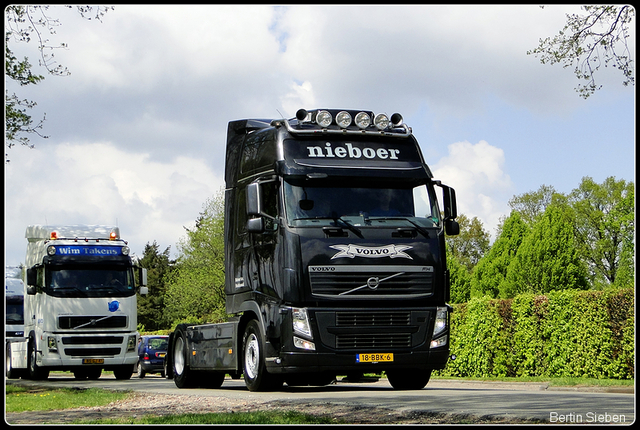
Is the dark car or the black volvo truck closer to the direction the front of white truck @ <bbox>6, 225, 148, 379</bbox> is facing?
the black volvo truck

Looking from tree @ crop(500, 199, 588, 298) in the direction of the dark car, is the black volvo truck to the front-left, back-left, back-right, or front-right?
front-left

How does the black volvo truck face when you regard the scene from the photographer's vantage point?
facing the viewer and to the right of the viewer

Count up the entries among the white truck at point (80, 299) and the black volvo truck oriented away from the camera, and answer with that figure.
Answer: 0

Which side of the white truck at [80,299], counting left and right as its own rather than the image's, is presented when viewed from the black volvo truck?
front

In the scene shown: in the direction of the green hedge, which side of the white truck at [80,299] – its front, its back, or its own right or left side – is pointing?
left

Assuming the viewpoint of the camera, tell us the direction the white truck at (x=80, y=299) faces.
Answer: facing the viewer

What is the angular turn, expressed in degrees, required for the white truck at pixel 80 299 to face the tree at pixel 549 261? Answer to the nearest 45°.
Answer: approximately 135° to its left

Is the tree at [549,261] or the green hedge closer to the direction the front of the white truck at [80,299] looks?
the green hedge

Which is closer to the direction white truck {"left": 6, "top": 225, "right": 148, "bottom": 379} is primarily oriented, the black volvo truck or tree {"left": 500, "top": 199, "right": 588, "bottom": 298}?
the black volvo truck

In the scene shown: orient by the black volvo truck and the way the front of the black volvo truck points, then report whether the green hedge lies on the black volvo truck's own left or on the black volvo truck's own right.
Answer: on the black volvo truck's own left

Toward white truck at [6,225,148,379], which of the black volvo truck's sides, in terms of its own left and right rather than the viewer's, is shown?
back

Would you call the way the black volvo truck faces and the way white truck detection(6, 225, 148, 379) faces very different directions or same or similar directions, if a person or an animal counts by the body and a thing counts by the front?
same or similar directions
